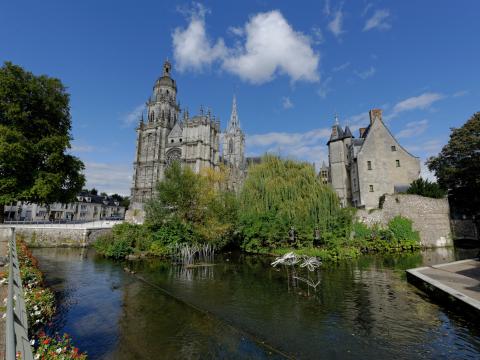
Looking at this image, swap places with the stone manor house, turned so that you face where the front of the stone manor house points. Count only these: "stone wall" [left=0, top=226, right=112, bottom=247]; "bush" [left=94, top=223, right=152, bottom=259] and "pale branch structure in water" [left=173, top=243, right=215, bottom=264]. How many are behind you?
0

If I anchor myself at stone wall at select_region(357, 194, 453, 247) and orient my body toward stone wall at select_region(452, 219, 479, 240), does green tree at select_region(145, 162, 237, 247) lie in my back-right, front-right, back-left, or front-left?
back-left

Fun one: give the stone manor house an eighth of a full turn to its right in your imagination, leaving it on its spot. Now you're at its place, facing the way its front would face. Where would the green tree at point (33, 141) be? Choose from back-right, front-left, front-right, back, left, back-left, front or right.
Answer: left

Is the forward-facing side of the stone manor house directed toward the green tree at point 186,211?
no

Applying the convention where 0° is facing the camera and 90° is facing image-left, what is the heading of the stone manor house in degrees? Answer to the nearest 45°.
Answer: approximately 90°

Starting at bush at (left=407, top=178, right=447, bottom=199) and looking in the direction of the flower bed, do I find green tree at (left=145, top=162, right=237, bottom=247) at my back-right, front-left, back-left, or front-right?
front-right

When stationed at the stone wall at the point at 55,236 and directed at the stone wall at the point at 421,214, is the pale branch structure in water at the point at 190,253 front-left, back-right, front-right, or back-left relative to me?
front-right

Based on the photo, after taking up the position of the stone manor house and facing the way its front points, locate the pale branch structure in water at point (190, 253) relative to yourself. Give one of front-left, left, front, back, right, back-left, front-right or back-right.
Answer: front-left

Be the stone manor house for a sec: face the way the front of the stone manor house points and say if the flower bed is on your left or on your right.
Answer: on your left

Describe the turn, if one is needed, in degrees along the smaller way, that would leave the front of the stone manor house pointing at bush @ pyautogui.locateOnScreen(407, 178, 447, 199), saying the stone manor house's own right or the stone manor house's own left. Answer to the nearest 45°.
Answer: approximately 135° to the stone manor house's own left
